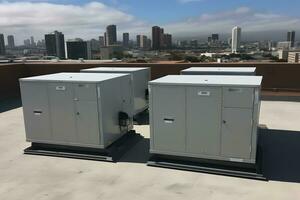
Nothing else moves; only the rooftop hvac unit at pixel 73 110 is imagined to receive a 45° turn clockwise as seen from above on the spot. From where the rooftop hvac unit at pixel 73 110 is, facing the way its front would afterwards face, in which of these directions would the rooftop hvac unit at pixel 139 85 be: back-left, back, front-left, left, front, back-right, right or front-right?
back

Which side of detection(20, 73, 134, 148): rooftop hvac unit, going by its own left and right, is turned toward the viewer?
front

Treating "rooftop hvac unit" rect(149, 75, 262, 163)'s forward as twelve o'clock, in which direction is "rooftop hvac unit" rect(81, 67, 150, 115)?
"rooftop hvac unit" rect(81, 67, 150, 115) is roughly at 5 o'clock from "rooftop hvac unit" rect(149, 75, 262, 163).

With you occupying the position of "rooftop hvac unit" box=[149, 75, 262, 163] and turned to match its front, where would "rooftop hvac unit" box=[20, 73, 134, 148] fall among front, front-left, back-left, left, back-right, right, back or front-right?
right

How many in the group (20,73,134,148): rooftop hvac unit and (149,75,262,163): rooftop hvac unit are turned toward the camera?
2

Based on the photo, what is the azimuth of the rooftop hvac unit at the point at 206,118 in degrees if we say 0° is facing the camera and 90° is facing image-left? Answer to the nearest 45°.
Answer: approximately 0°

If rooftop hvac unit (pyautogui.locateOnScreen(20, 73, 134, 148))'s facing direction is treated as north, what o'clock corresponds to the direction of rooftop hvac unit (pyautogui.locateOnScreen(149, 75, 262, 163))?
rooftop hvac unit (pyautogui.locateOnScreen(149, 75, 262, 163)) is roughly at 10 o'clock from rooftop hvac unit (pyautogui.locateOnScreen(20, 73, 134, 148)).
